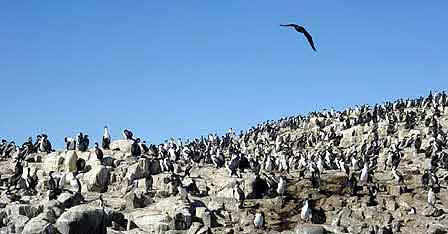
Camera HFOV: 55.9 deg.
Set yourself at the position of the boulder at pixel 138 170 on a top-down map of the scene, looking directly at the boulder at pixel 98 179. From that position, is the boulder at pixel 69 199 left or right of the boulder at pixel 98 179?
left

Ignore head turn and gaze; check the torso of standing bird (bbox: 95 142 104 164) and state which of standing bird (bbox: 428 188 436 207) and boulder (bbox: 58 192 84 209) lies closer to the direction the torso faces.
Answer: the boulder
